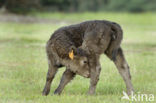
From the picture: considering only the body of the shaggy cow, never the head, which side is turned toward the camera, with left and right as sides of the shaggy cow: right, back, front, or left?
left
